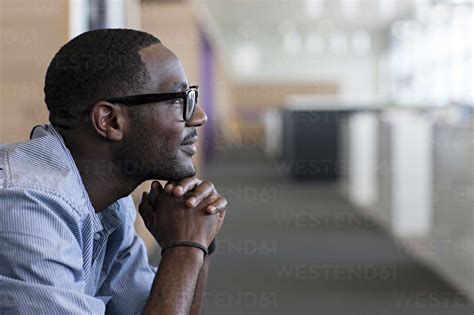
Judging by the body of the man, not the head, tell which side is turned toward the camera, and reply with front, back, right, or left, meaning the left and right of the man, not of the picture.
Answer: right

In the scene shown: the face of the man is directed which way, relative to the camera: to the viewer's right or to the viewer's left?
to the viewer's right
